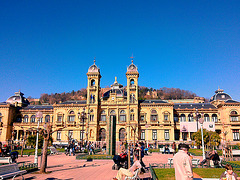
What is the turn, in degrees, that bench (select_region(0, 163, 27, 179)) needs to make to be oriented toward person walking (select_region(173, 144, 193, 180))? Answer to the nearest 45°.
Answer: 0° — it already faces them

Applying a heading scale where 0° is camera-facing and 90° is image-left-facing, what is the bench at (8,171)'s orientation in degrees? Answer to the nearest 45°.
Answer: approximately 315°
